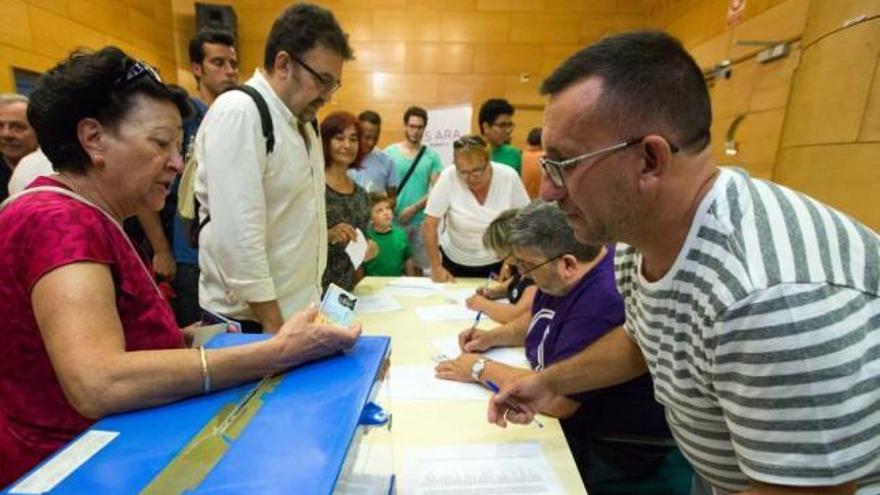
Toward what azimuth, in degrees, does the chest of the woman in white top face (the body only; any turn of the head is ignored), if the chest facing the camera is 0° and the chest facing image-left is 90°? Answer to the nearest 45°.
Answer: approximately 0°

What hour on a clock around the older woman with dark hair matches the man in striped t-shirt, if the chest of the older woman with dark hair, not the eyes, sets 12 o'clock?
The man in striped t-shirt is roughly at 1 o'clock from the older woman with dark hair.

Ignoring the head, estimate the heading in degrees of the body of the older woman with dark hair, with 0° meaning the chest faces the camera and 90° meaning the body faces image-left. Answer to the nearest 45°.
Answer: approximately 270°

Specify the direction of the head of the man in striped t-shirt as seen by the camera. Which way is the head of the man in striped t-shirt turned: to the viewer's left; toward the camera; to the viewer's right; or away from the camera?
to the viewer's left

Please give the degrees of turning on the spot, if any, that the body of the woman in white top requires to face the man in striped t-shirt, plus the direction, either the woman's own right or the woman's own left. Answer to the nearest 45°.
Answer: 0° — they already face them

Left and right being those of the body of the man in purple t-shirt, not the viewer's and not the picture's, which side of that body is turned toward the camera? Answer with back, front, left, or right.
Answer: left
